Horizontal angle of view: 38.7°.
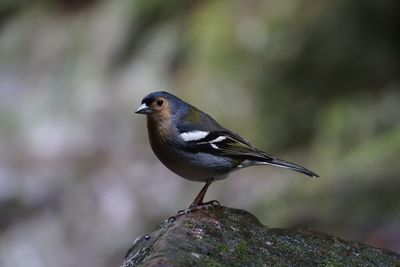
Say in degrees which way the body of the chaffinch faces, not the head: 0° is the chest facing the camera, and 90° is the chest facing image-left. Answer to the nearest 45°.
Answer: approximately 90°
